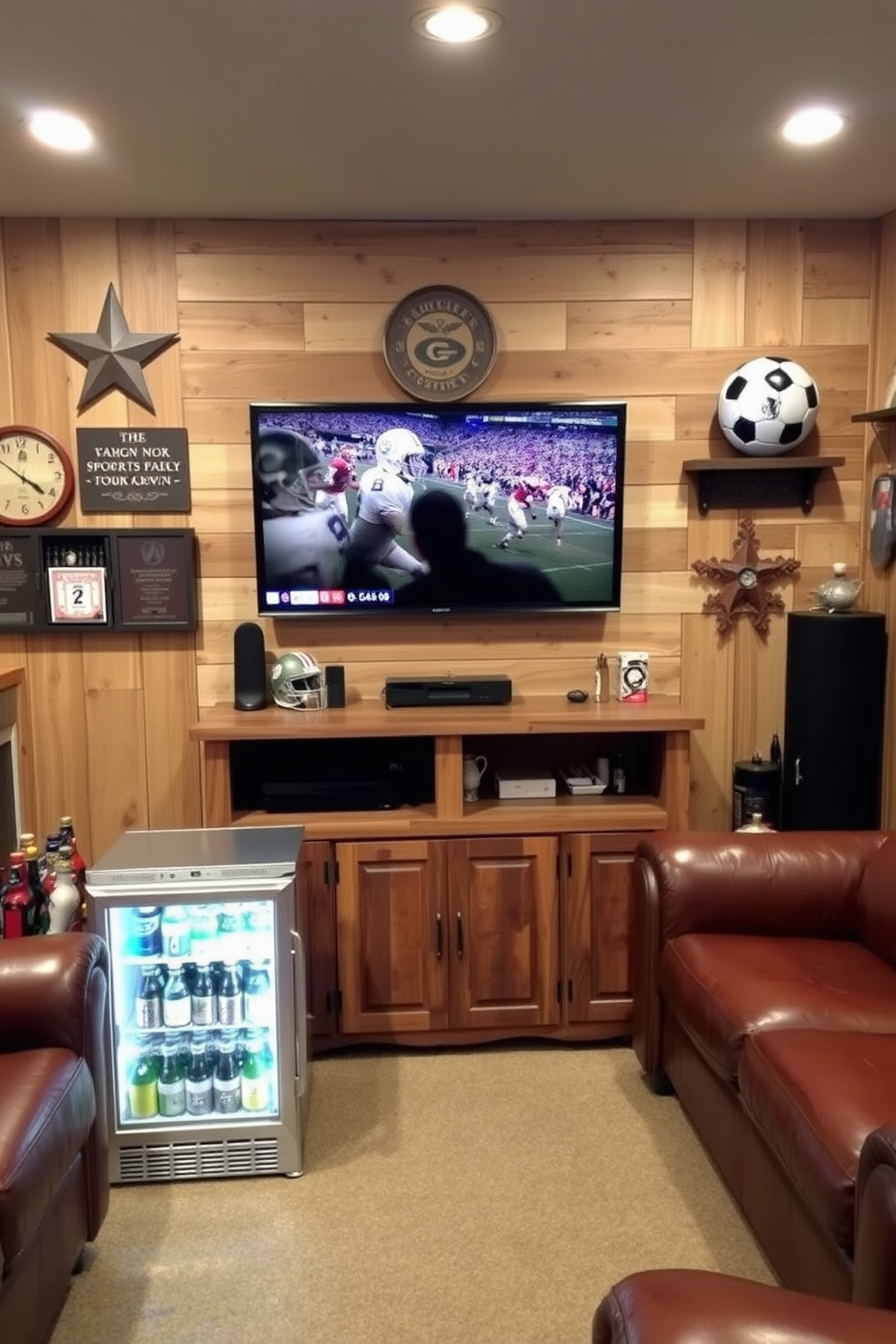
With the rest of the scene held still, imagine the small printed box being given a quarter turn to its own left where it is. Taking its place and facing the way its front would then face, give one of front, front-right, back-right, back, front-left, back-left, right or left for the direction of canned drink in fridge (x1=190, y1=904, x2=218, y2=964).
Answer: back-right

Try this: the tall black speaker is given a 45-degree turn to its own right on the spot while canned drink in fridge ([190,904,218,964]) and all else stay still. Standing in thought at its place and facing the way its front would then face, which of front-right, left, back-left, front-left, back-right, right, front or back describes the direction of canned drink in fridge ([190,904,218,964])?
front-left

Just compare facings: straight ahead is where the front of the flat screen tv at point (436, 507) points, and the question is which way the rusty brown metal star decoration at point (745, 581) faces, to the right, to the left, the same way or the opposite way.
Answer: the same way

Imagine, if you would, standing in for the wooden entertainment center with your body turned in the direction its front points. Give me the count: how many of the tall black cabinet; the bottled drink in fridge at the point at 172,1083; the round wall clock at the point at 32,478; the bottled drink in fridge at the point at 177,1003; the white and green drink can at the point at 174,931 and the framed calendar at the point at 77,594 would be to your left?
1

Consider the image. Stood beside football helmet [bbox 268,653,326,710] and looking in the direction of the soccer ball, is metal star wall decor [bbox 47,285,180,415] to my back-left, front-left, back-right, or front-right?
back-left

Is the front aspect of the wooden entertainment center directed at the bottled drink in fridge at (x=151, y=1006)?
no

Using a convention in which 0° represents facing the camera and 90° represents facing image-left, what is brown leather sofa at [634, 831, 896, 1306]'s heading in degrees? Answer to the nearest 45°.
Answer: approximately 90°

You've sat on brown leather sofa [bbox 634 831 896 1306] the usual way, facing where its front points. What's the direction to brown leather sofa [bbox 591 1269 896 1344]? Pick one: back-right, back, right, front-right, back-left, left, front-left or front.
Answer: left

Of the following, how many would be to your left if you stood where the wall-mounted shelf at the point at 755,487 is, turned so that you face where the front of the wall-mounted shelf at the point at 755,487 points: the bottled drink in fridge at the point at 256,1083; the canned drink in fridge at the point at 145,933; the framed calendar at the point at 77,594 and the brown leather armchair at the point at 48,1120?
0

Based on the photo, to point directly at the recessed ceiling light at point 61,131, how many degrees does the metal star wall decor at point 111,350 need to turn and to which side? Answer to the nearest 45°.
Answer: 0° — it already faces it

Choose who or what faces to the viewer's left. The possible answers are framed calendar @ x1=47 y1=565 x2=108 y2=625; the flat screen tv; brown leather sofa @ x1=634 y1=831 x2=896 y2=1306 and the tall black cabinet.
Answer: the brown leather sofa

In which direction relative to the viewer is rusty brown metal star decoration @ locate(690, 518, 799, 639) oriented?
toward the camera

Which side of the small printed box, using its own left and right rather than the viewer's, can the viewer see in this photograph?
front

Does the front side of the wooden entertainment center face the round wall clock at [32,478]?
no

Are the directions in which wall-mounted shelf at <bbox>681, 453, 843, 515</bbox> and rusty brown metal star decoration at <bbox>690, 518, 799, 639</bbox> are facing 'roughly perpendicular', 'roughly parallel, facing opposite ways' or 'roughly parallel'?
roughly parallel
